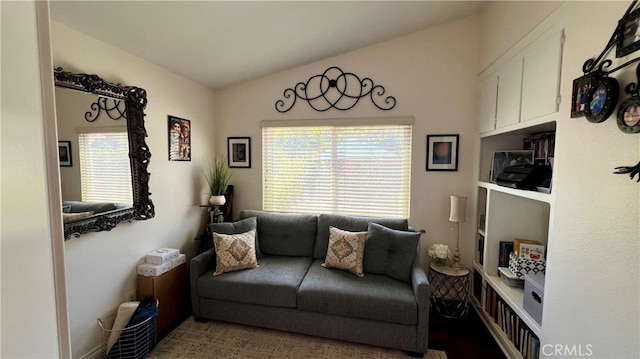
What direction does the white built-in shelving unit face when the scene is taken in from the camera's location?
facing the viewer and to the left of the viewer

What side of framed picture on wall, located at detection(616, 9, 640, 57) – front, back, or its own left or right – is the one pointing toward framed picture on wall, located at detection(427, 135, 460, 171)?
right

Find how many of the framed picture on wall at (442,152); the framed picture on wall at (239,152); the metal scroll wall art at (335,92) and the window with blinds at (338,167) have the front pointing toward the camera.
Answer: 4

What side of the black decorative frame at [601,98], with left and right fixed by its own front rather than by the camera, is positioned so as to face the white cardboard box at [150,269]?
front

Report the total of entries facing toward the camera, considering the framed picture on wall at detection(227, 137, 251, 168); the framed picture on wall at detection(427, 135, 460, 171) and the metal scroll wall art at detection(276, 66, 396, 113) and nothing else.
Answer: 3

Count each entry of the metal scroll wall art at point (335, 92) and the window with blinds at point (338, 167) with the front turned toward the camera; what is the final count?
2

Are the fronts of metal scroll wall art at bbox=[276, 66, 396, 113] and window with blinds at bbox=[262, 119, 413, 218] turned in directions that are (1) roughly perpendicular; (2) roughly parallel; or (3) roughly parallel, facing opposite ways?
roughly parallel

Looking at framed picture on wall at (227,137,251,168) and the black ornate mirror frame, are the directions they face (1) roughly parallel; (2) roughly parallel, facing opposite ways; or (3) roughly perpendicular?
roughly perpendicular

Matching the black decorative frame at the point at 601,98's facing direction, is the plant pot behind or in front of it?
in front

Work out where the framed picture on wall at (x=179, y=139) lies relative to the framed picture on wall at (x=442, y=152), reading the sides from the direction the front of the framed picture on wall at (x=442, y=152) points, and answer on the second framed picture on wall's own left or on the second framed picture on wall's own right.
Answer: on the second framed picture on wall's own right

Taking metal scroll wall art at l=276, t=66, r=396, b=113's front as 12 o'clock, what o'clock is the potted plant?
The potted plant is roughly at 3 o'clock from the metal scroll wall art.

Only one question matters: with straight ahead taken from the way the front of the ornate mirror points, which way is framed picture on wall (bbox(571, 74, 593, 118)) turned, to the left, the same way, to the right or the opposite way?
the opposite way

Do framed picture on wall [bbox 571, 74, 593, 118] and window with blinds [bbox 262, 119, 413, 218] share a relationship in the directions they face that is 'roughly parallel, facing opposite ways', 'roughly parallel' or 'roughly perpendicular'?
roughly perpendicular

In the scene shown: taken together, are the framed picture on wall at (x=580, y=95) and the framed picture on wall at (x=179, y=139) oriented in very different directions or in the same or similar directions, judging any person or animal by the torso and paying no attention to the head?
very different directions

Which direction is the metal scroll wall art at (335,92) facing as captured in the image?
toward the camera

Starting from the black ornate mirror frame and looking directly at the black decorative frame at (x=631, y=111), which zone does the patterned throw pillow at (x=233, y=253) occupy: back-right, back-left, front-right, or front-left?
front-left

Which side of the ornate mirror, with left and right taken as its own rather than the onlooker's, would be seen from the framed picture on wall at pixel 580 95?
front
